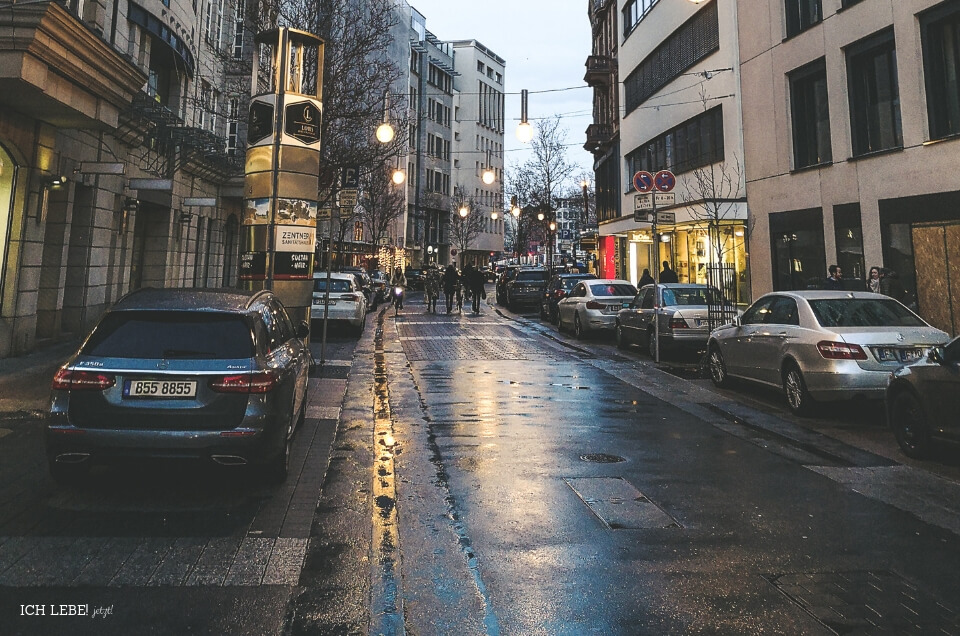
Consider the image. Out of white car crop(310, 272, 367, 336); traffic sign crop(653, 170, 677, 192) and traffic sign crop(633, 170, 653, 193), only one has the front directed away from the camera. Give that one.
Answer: the white car

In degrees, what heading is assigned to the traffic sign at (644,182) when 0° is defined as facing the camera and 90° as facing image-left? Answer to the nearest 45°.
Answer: approximately 0°

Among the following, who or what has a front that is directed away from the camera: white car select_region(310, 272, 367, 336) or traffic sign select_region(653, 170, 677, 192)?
the white car

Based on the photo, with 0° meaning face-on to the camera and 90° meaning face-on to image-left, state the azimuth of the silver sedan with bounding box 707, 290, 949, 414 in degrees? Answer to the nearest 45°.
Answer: approximately 135°

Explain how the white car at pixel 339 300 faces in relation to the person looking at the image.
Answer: facing away from the viewer
